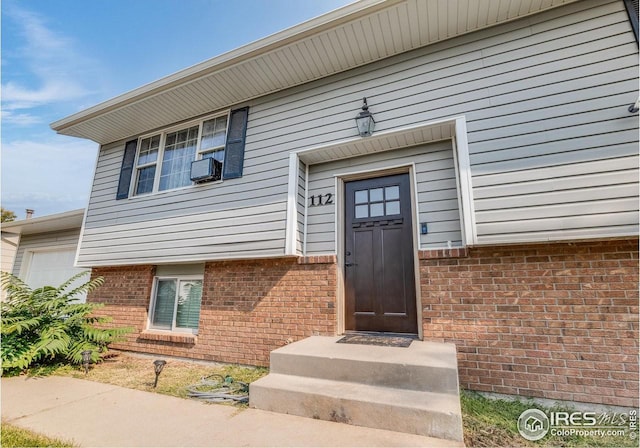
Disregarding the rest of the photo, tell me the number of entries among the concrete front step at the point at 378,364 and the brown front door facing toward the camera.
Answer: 2

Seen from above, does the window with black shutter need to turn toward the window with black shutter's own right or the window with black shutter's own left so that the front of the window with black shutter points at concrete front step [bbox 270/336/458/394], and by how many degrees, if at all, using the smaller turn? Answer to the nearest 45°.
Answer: approximately 90° to the window with black shutter's own left

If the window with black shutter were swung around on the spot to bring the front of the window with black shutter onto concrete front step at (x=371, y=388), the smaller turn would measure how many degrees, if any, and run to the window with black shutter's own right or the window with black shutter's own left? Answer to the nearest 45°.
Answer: approximately 90° to the window with black shutter's own left

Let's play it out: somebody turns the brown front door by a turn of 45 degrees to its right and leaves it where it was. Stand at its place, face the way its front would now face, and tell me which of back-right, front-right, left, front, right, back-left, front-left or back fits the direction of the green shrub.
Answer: front-right

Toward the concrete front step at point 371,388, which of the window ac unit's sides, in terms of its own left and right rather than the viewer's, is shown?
left

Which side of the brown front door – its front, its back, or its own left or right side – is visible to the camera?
front

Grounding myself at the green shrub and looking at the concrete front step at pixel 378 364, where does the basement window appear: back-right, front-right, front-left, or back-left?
front-left

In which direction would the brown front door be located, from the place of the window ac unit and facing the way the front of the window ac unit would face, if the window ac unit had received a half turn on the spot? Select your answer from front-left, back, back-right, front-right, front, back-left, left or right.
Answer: right

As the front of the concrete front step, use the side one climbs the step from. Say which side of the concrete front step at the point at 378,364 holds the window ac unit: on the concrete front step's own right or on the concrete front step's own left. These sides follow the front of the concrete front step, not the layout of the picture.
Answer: on the concrete front step's own right

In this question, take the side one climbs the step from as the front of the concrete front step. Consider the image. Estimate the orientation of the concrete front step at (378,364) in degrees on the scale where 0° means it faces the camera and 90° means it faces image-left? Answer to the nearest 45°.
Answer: approximately 0°
